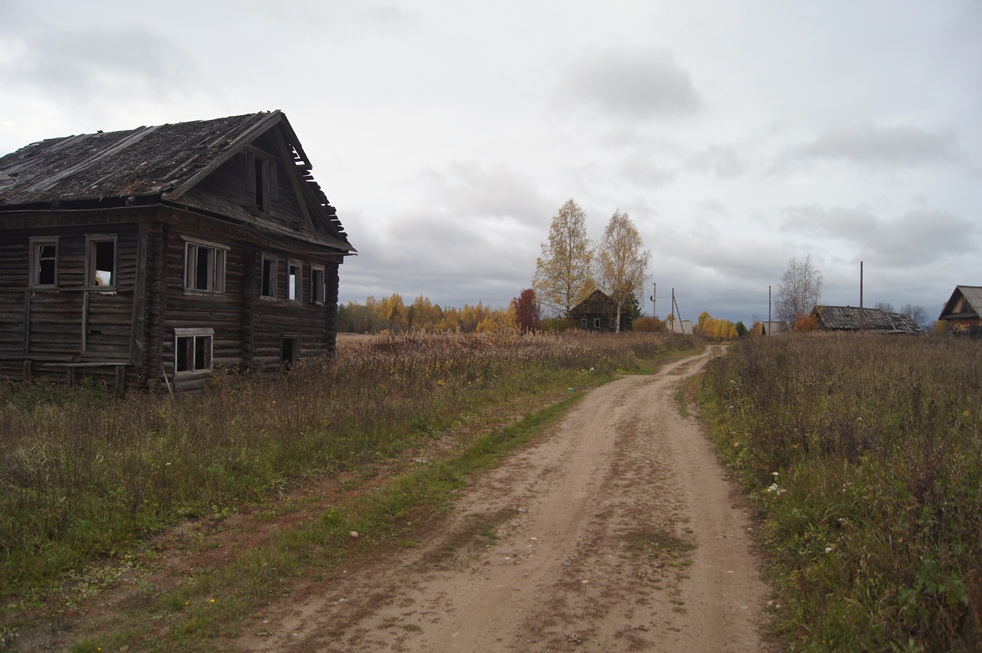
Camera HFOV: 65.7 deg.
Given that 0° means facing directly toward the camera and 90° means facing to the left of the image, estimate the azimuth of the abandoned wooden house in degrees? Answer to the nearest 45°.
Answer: approximately 315°
